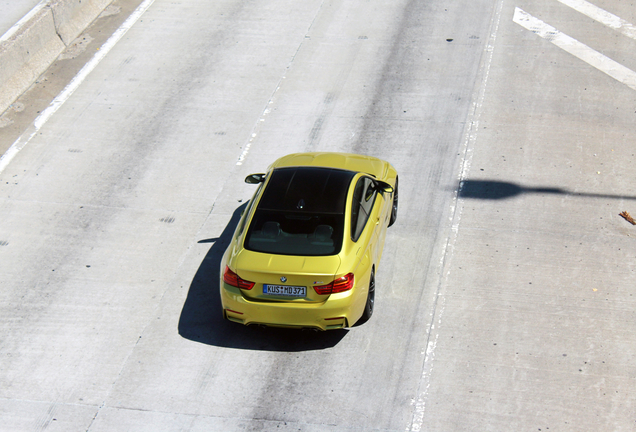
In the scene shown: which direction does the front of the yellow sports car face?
away from the camera

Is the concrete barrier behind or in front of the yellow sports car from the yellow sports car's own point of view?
in front
